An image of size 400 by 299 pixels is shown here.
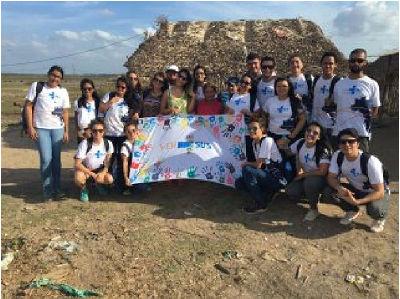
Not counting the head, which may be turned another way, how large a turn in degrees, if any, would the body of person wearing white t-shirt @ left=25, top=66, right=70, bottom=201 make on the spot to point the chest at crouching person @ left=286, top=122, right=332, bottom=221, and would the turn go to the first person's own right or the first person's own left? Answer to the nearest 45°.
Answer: approximately 45° to the first person's own left

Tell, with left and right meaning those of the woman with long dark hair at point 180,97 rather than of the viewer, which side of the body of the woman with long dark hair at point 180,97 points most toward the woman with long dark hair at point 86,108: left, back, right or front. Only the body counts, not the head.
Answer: right

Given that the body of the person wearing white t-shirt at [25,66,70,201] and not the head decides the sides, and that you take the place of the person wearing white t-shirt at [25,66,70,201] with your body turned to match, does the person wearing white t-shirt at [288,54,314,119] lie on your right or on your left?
on your left

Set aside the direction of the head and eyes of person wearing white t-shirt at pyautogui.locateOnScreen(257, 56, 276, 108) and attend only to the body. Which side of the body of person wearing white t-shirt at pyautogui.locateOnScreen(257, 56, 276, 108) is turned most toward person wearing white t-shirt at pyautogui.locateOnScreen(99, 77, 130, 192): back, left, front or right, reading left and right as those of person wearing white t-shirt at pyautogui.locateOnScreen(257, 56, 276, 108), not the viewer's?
right

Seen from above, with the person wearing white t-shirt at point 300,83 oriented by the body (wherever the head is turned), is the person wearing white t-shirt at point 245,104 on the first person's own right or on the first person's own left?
on the first person's own right

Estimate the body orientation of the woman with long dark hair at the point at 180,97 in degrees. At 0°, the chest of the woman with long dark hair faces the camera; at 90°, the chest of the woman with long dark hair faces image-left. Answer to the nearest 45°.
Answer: approximately 0°
